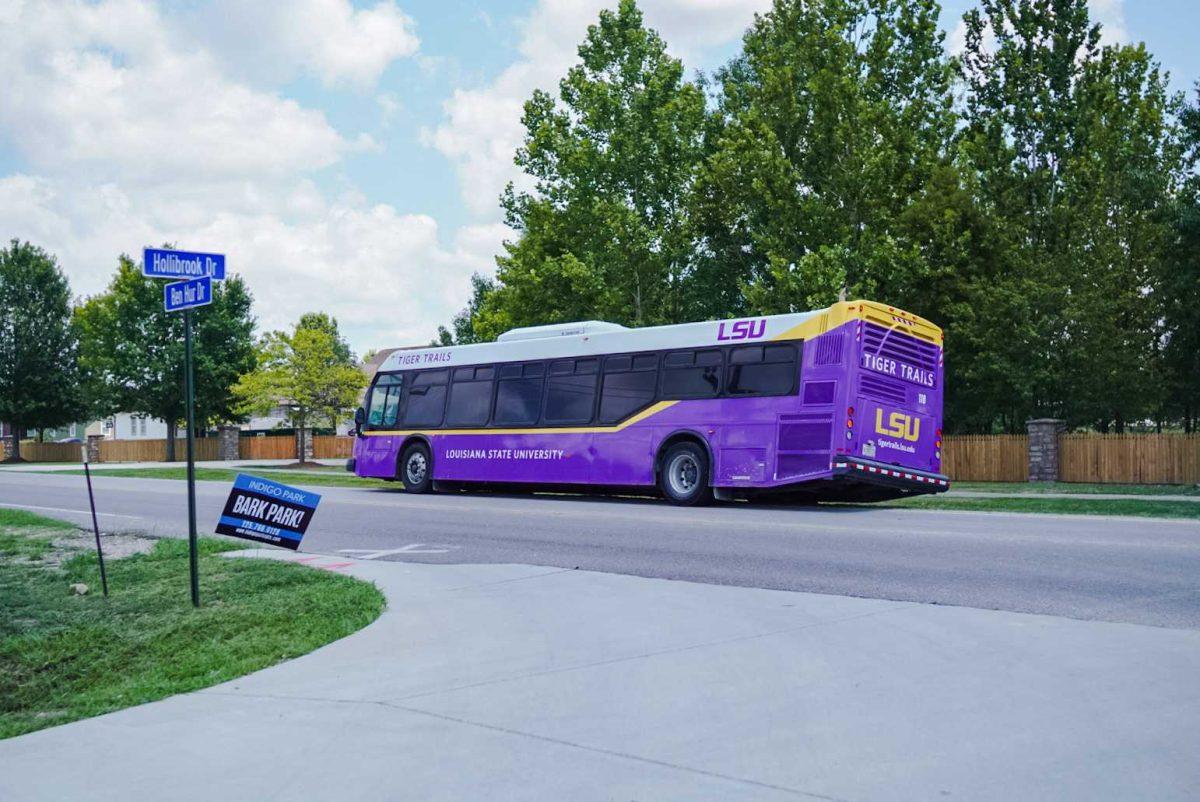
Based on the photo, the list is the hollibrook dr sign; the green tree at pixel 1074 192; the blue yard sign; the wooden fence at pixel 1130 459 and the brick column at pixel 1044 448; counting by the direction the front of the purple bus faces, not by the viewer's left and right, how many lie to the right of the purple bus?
3

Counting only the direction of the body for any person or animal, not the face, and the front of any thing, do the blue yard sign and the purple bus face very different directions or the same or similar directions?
very different directions

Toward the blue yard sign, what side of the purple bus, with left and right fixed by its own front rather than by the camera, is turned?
left

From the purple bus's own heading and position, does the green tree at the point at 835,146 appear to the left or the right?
on its right

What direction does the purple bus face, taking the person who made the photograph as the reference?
facing away from the viewer and to the left of the viewer

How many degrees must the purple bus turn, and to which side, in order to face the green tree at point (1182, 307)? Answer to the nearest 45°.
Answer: approximately 90° to its right

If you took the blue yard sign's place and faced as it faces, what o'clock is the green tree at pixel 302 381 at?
The green tree is roughly at 6 o'clock from the blue yard sign.

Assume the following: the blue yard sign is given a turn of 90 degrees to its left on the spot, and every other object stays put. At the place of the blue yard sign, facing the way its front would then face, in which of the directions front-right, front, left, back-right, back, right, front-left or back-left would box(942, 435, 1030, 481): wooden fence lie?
front-left

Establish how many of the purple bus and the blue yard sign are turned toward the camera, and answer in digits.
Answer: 1

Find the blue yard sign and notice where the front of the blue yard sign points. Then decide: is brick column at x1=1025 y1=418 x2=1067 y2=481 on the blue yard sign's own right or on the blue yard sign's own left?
on the blue yard sign's own left

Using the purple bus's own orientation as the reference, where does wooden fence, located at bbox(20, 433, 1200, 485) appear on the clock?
The wooden fence is roughly at 3 o'clock from the purple bus.
